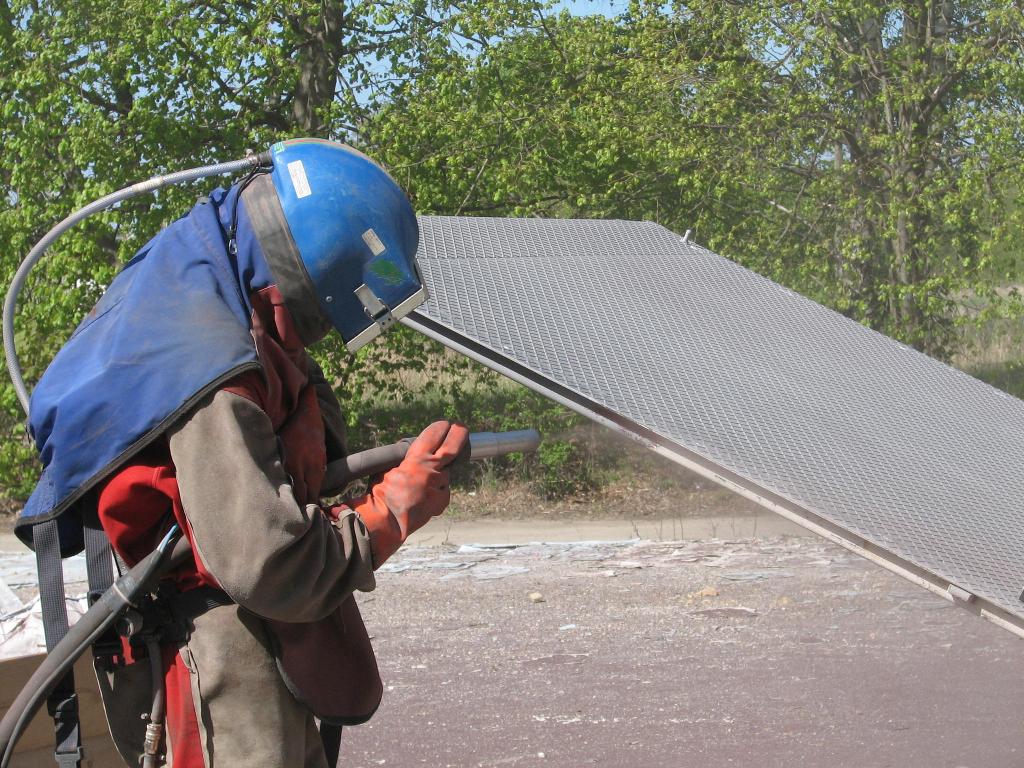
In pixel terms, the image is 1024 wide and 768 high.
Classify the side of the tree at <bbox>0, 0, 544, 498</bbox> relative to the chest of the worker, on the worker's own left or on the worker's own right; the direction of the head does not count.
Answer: on the worker's own left

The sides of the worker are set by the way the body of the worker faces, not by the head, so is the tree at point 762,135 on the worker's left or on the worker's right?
on the worker's left

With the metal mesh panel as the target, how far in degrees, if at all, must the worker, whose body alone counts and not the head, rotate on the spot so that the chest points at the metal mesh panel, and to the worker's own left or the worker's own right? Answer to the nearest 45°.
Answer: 0° — they already face it

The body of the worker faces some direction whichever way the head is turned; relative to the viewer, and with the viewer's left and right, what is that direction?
facing to the right of the viewer

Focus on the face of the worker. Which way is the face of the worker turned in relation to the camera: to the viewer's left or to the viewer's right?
to the viewer's right

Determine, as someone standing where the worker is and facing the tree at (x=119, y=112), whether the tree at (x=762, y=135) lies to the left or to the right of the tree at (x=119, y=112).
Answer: right

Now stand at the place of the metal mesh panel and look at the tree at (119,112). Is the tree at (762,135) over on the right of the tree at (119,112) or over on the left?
right
